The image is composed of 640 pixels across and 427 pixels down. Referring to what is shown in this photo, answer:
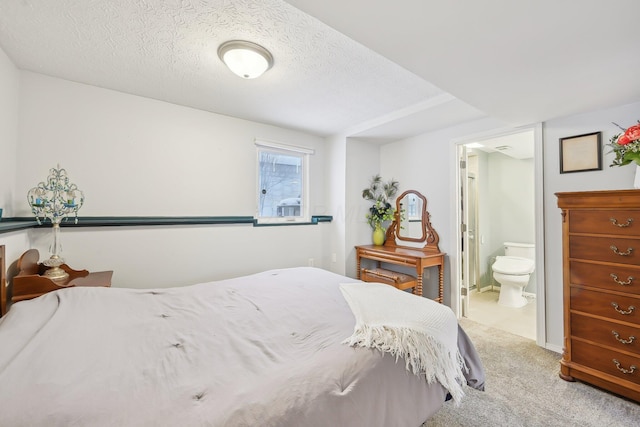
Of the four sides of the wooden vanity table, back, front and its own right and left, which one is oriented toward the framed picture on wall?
left

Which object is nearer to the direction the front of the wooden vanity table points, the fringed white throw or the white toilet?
the fringed white throw

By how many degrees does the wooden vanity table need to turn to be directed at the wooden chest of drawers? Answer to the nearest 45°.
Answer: approximately 90° to its left

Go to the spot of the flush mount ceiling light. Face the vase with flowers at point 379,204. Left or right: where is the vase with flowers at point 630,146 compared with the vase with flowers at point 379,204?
right

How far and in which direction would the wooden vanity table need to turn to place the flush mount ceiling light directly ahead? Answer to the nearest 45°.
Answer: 0° — it already faces it

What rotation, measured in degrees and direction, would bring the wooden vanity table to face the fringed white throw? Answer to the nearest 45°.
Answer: approximately 45° to its left

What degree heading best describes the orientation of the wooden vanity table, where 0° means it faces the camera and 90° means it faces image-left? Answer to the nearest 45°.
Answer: approximately 45°

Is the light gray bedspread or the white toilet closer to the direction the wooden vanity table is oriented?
the light gray bedspread

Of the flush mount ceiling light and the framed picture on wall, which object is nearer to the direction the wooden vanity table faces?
the flush mount ceiling light
